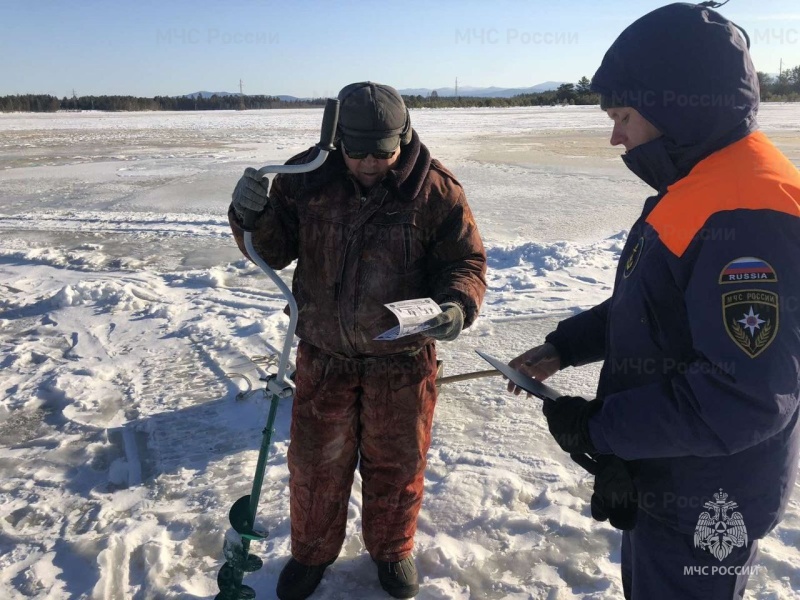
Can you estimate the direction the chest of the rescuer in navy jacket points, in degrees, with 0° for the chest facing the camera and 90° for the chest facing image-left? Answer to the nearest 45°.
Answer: approximately 90°

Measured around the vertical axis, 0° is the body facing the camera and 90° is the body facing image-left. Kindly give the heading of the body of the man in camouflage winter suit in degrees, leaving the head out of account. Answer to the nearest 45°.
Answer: approximately 0°

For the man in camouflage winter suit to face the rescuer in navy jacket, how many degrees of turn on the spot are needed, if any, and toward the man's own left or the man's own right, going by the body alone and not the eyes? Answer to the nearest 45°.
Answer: approximately 45° to the man's own left

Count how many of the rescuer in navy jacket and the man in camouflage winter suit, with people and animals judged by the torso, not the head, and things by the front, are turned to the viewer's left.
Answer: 1

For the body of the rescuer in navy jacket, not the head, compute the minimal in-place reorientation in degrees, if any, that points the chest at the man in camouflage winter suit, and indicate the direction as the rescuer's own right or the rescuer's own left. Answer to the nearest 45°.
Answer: approximately 45° to the rescuer's own right
